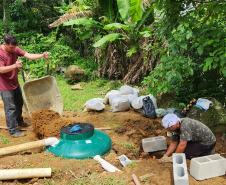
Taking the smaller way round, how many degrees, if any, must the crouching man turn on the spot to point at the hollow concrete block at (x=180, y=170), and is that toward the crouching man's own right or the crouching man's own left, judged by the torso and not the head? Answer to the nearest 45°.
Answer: approximately 90° to the crouching man's own left

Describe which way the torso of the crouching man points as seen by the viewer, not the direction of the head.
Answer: to the viewer's left

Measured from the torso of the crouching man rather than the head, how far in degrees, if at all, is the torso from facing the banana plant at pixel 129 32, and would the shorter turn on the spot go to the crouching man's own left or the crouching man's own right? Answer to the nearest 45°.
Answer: approximately 90° to the crouching man's own right

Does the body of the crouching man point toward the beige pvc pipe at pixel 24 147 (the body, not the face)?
yes

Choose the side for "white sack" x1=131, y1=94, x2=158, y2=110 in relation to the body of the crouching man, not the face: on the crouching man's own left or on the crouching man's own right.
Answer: on the crouching man's own right

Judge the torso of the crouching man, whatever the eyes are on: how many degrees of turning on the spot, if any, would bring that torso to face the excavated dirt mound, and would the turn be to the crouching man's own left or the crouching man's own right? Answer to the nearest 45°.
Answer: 0° — they already face it

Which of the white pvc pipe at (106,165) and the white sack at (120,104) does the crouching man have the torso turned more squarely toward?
the white pvc pipe
